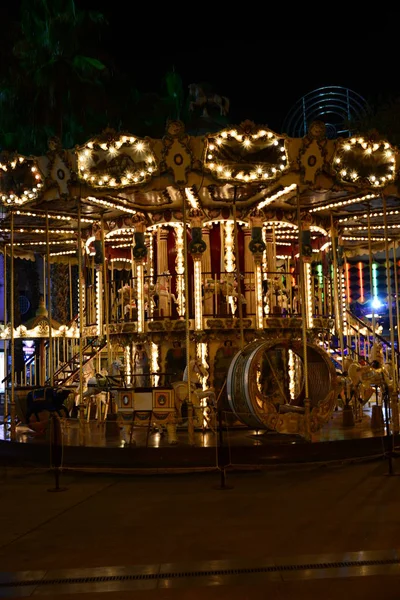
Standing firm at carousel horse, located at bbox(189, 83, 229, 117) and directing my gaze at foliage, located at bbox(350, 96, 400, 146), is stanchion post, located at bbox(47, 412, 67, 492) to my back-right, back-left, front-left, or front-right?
back-right
